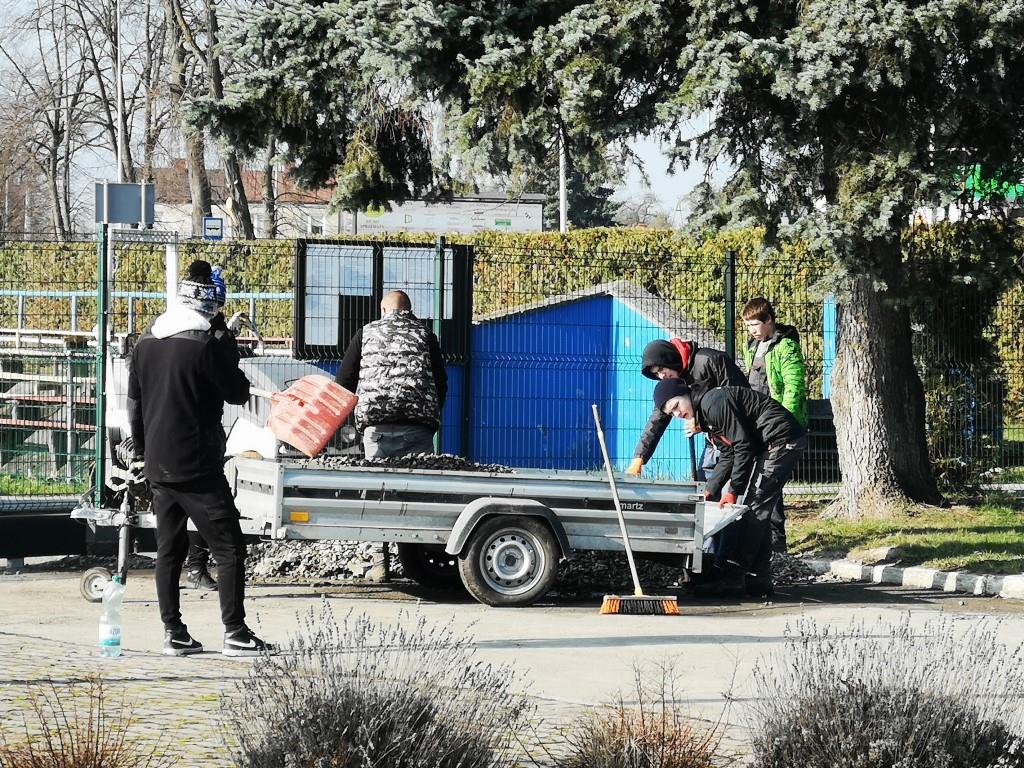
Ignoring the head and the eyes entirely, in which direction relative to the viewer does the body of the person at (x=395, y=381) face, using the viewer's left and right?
facing away from the viewer

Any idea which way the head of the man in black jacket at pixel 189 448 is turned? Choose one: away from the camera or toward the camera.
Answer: away from the camera

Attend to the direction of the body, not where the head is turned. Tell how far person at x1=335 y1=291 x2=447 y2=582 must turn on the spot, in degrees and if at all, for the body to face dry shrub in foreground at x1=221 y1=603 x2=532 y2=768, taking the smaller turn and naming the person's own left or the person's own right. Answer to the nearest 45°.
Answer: approximately 180°

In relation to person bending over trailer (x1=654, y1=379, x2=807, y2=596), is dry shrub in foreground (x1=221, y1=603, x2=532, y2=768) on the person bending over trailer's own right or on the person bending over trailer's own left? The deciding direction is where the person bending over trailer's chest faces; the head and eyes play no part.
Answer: on the person bending over trailer's own left

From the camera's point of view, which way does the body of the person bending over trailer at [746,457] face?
to the viewer's left

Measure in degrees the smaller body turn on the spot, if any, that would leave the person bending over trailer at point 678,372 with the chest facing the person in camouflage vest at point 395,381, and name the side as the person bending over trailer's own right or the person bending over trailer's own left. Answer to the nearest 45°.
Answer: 0° — they already face them

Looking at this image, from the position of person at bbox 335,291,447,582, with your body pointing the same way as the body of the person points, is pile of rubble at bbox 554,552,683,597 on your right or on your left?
on your right

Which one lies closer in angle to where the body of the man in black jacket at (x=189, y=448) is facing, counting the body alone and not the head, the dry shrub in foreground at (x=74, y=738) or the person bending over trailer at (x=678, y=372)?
the person bending over trailer

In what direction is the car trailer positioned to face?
to the viewer's left

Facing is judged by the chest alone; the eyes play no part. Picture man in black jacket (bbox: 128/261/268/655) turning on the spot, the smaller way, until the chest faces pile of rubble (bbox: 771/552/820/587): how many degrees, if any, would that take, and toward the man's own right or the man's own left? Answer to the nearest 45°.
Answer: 0° — they already face it

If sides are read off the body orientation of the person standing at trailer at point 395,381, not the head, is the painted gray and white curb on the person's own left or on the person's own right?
on the person's own right
